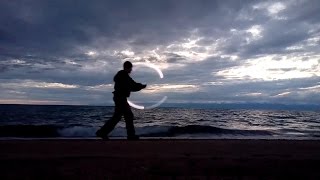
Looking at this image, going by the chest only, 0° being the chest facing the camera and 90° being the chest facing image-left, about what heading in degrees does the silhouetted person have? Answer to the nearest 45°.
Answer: approximately 270°
